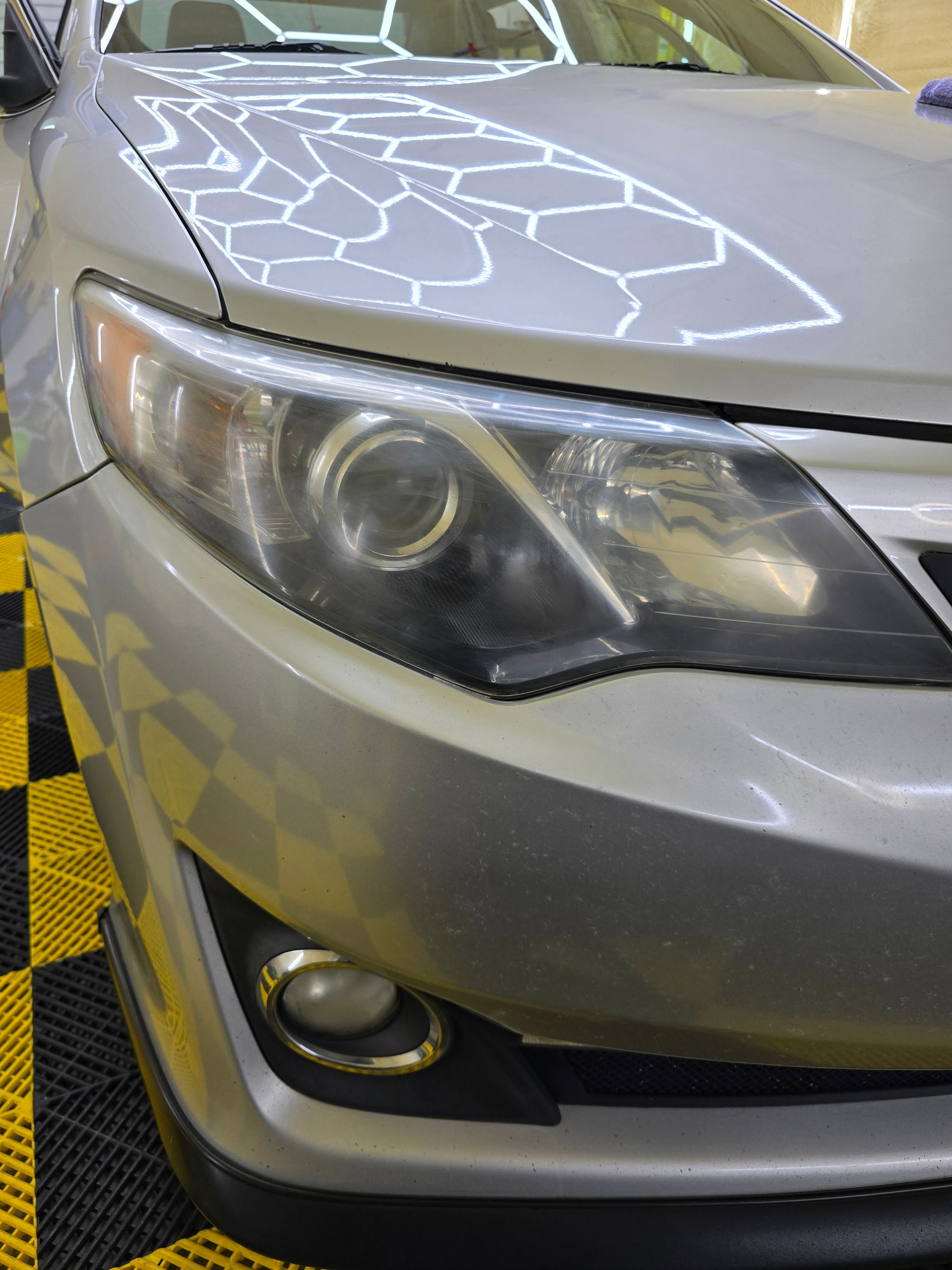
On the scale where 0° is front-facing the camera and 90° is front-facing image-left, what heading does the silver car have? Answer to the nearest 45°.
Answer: approximately 0°
